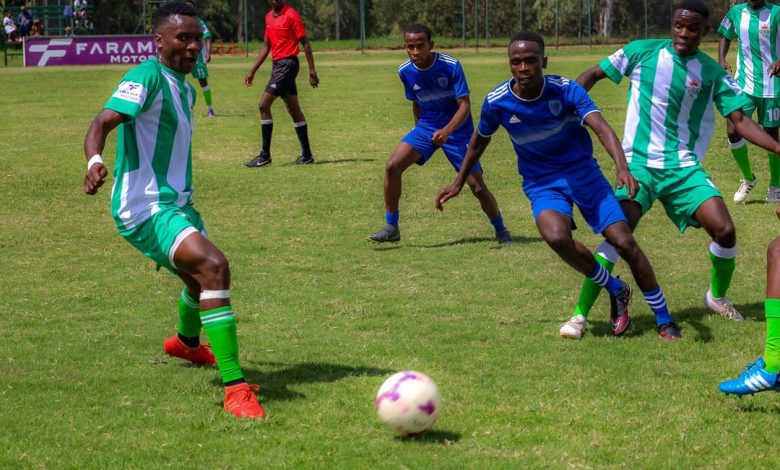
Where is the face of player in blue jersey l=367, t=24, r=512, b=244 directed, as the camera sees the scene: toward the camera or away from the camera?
toward the camera

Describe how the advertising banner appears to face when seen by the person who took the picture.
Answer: facing the viewer

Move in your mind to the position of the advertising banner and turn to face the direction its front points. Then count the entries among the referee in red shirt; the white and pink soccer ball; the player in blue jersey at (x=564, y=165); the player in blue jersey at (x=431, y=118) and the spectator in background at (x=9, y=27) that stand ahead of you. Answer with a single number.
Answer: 4

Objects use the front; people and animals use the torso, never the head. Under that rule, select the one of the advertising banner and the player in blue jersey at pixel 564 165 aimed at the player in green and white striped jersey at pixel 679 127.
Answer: the advertising banner

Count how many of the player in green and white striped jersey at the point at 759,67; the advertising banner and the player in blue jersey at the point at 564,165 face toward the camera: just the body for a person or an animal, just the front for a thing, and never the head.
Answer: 3

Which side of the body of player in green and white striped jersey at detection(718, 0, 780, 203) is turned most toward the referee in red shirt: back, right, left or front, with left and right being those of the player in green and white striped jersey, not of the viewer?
right

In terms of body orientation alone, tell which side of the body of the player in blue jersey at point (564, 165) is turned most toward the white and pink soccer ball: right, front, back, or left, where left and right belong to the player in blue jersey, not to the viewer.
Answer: front

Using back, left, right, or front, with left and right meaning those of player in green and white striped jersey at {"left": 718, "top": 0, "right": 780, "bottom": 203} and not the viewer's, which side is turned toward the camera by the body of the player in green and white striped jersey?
front

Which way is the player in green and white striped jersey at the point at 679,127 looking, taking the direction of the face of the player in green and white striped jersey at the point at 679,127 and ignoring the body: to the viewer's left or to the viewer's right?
to the viewer's left

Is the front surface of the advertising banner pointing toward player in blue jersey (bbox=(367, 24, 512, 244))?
yes

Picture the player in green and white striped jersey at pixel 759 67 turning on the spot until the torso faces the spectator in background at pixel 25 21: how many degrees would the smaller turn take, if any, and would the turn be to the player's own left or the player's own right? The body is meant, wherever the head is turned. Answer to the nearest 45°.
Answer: approximately 135° to the player's own right

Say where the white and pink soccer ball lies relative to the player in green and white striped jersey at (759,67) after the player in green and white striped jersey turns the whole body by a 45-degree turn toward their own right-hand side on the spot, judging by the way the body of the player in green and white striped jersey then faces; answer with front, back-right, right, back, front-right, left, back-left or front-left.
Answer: front-left

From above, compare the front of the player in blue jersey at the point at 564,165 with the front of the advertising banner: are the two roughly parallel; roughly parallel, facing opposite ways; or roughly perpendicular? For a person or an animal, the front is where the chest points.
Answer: roughly parallel

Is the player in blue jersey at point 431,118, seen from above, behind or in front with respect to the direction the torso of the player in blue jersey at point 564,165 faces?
behind

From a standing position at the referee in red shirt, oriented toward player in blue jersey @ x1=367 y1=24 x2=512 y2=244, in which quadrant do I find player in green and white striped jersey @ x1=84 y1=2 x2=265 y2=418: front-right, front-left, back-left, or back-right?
front-right

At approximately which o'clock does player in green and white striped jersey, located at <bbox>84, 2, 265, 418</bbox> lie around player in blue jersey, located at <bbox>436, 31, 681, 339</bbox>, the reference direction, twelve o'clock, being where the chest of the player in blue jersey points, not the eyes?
The player in green and white striped jersey is roughly at 2 o'clock from the player in blue jersey.

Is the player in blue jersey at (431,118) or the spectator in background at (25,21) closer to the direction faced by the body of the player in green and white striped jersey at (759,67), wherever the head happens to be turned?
the player in blue jersey

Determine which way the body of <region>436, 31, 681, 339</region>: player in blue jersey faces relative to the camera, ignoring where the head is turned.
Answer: toward the camera

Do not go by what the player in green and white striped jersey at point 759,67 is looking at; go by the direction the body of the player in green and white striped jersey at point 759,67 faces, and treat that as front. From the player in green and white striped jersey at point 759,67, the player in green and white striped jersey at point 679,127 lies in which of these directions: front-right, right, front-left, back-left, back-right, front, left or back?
front

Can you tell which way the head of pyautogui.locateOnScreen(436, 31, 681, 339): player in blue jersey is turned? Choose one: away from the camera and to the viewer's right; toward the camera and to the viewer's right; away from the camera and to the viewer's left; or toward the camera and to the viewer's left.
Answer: toward the camera and to the viewer's left

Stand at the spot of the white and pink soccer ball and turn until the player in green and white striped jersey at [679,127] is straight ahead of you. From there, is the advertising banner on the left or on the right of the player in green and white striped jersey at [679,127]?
left

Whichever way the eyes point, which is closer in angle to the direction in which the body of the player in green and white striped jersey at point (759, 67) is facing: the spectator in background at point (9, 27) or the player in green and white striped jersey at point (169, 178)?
the player in green and white striped jersey
